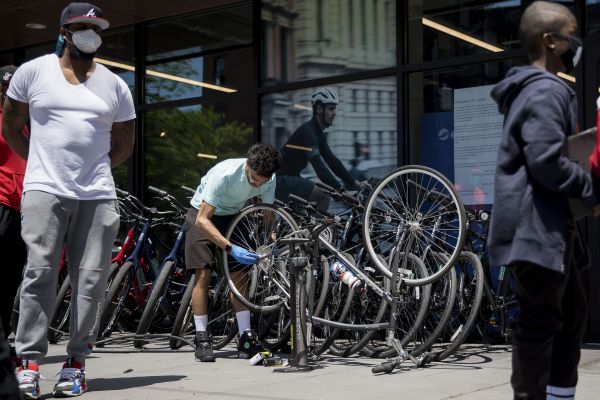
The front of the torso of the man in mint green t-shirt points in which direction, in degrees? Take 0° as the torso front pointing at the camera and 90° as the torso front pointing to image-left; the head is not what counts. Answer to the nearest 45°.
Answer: approximately 315°

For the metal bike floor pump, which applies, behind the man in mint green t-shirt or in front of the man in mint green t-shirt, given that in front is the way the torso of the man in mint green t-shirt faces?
in front

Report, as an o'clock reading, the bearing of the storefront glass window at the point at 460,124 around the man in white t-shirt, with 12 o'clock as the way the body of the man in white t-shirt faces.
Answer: The storefront glass window is roughly at 8 o'clock from the man in white t-shirt.
